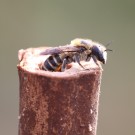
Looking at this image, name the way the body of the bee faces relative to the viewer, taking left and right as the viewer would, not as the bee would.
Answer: facing to the right of the viewer
